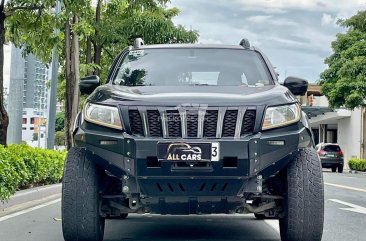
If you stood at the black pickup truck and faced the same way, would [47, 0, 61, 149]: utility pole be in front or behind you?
behind

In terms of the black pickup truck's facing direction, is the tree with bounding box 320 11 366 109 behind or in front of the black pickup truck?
behind

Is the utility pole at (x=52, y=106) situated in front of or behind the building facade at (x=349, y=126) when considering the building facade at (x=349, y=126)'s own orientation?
in front

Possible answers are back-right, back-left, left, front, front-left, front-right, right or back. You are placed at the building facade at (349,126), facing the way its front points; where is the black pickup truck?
front-left

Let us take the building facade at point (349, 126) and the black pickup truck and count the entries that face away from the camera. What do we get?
0

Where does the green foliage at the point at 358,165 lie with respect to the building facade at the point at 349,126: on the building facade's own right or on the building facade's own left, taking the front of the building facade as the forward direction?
on the building facade's own left
